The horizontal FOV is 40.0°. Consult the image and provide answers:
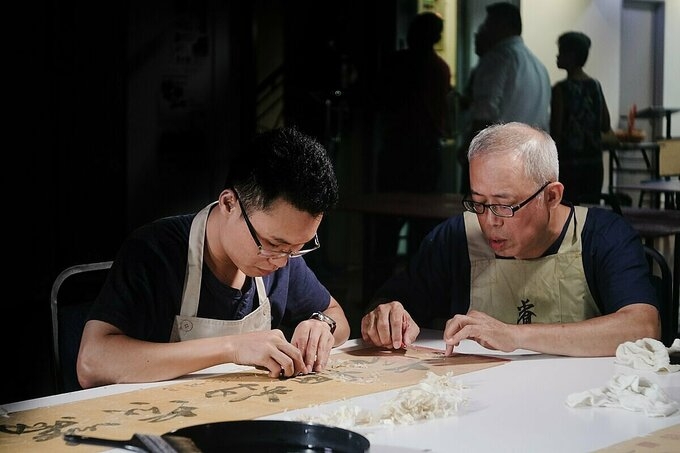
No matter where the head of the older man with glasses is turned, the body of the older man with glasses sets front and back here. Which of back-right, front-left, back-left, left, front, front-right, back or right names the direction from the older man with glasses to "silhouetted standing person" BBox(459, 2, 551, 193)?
back-right

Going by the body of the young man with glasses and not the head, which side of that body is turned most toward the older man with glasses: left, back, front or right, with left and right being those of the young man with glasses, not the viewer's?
left

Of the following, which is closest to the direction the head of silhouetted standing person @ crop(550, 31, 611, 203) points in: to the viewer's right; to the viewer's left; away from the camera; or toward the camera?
to the viewer's left

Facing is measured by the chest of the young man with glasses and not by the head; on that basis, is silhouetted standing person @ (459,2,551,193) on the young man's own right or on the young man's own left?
on the young man's own left

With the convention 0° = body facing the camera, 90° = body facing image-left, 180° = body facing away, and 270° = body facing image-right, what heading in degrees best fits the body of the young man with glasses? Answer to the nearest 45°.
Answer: approximately 315°

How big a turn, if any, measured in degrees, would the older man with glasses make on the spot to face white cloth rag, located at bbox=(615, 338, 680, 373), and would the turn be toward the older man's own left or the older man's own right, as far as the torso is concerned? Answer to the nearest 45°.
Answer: approximately 90° to the older man's own left

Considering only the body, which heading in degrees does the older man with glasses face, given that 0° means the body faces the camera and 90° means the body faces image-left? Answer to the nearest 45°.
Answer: approximately 45°
